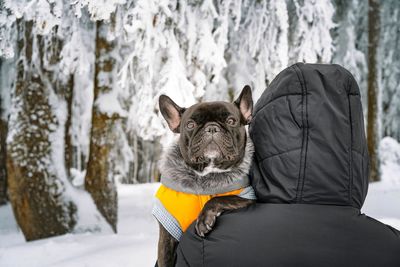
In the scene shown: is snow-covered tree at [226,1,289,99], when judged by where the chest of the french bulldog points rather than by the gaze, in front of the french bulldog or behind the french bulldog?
behind

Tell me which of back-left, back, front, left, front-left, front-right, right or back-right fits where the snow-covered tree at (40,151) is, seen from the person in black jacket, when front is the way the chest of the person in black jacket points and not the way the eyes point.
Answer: front-left

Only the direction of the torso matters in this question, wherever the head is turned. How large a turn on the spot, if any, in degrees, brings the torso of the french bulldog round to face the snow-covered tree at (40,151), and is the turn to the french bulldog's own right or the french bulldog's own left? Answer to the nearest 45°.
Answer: approximately 135° to the french bulldog's own right

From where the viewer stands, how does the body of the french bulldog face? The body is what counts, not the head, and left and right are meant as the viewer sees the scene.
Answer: facing the viewer

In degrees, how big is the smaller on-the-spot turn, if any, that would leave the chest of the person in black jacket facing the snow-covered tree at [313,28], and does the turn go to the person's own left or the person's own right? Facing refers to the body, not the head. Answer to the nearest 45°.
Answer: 0° — they already face it

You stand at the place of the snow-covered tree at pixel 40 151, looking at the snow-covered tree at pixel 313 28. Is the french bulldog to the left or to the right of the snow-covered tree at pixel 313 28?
right

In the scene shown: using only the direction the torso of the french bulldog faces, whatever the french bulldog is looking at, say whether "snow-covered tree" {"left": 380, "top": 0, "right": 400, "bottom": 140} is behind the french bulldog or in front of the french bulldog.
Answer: behind

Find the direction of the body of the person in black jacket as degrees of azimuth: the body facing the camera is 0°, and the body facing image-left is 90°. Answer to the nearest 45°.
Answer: approximately 180°

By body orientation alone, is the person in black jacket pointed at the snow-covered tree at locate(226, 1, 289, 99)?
yes

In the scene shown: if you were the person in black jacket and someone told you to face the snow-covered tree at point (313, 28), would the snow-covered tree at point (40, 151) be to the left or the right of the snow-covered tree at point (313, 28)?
left

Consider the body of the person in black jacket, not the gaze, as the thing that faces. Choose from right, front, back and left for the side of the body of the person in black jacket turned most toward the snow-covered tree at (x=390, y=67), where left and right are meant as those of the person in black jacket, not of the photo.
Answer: front
